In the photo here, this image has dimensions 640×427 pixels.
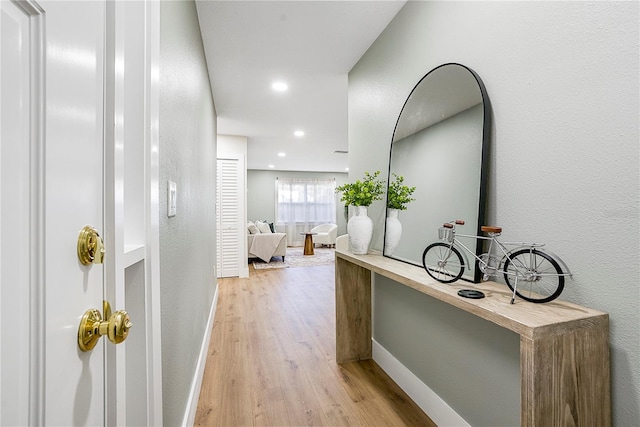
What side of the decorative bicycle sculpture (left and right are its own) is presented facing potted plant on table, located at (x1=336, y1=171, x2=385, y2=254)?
front

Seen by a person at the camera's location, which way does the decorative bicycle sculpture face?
facing away from the viewer and to the left of the viewer

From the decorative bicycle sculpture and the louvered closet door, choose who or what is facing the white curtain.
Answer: the decorative bicycle sculpture

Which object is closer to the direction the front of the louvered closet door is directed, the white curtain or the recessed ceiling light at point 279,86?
the recessed ceiling light

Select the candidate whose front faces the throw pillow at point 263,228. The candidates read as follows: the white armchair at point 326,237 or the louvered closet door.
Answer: the white armchair

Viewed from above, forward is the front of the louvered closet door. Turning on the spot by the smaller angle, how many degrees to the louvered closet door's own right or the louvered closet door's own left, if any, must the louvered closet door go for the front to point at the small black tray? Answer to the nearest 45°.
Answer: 0° — it already faces it

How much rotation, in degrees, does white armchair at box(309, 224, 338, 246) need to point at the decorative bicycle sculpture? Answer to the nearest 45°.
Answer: approximately 45° to its left

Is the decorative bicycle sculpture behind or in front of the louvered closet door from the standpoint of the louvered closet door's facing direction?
in front

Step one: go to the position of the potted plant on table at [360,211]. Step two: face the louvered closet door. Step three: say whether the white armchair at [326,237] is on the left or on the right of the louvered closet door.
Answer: right

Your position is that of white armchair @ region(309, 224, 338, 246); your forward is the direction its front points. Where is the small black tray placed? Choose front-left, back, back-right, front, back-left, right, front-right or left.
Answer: front-left
